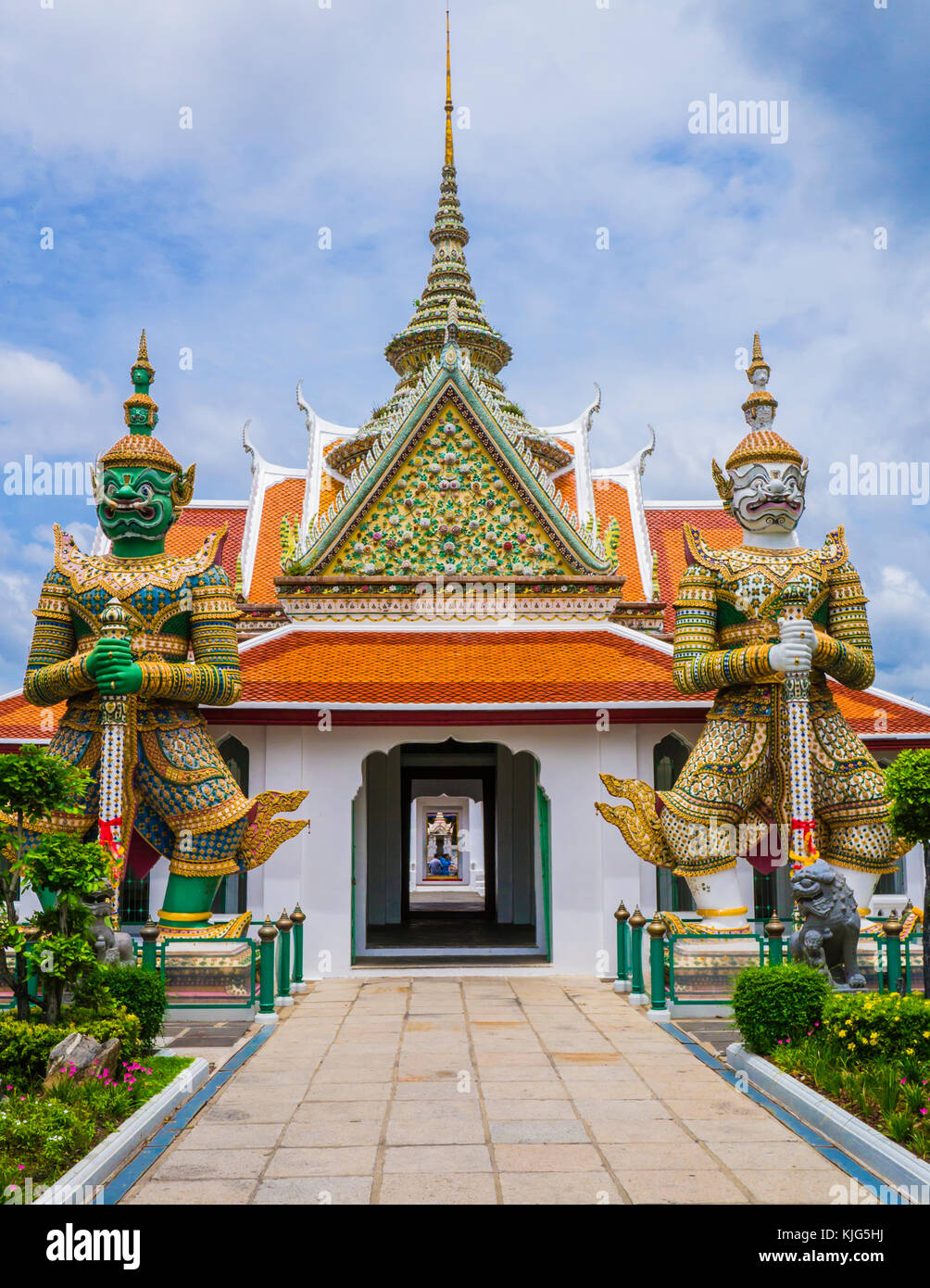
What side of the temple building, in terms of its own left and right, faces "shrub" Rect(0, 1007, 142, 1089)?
front

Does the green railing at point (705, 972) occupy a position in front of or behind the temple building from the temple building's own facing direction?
in front

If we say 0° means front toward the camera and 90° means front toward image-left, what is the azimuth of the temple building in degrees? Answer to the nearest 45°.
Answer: approximately 0°

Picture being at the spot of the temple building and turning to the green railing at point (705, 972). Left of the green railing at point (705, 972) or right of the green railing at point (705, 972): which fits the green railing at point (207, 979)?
right

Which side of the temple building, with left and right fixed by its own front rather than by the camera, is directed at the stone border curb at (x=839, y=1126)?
front

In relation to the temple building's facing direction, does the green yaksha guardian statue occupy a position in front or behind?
in front
